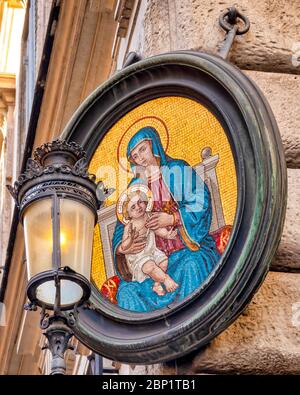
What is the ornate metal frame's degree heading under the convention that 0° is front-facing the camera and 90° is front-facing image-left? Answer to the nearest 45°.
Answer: approximately 45°
